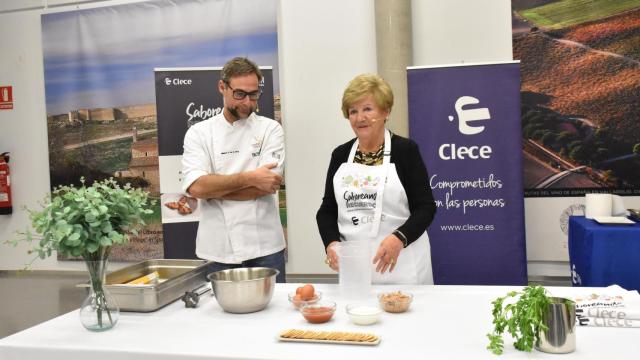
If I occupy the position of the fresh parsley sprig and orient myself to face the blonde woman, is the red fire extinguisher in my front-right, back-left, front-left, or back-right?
front-left

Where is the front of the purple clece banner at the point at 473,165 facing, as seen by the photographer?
facing the viewer

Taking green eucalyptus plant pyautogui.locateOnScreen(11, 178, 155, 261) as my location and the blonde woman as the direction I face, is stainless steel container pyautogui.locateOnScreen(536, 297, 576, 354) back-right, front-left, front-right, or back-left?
front-right

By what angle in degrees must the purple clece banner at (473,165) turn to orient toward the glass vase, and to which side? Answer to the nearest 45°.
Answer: approximately 45° to its right

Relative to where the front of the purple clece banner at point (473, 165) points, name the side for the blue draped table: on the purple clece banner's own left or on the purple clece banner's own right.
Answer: on the purple clece banner's own left

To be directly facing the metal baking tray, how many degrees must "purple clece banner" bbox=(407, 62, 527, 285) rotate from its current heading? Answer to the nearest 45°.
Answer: approximately 45° to its right

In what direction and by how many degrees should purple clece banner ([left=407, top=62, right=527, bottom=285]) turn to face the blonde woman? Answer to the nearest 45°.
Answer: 0° — it already faces them

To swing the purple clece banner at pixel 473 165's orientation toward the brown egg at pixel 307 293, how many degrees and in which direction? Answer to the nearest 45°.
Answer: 0° — it already faces it

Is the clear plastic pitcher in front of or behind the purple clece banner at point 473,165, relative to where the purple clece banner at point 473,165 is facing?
in front

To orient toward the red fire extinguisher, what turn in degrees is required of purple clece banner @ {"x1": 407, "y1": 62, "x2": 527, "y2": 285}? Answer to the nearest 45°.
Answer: approximately 90° to its right

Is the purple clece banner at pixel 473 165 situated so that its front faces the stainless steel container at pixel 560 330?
yes
